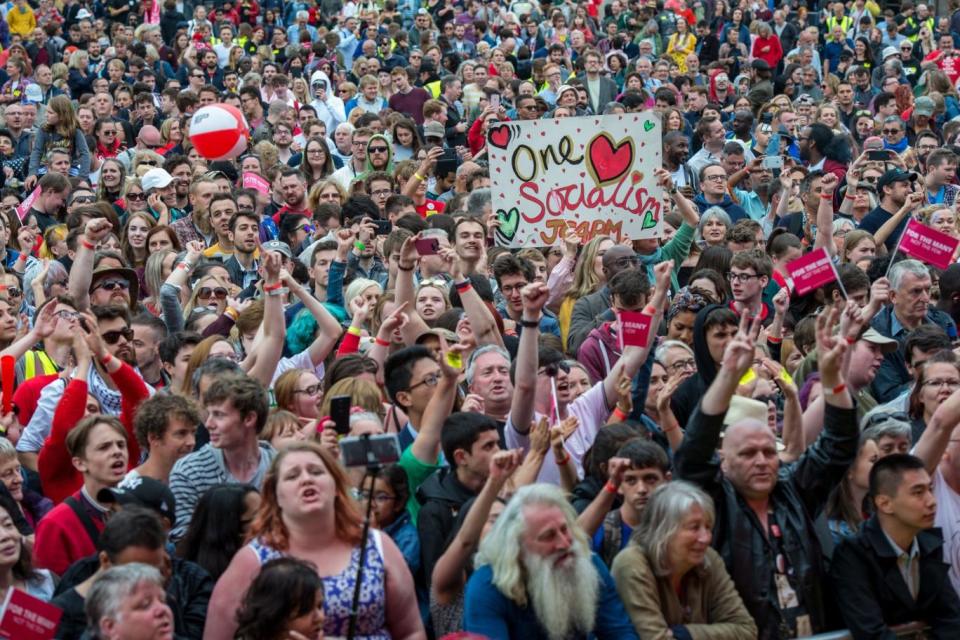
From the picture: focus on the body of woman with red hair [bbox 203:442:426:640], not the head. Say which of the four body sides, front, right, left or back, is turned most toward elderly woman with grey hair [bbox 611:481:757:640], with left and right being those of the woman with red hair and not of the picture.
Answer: left

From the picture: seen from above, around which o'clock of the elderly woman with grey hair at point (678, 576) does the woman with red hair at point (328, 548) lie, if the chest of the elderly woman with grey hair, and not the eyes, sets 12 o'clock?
The woman with red hair is roughly at 4 o'clock from the elderly woman with grey hair.

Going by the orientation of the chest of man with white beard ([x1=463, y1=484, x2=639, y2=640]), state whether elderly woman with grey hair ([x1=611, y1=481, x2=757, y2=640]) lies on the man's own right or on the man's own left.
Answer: on the man's own left

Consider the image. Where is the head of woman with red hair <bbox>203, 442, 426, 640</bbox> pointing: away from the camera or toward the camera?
toward the camera

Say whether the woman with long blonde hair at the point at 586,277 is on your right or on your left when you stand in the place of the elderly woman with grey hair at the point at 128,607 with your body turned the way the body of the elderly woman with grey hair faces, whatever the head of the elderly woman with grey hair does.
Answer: on your left

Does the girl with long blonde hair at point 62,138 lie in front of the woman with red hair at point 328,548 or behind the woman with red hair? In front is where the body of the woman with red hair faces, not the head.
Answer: behind

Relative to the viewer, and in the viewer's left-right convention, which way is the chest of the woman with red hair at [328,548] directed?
facing the viewer

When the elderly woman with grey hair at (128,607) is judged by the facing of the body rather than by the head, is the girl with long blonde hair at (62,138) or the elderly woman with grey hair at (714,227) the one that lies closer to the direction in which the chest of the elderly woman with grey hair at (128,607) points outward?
the elderly woman with grey hair

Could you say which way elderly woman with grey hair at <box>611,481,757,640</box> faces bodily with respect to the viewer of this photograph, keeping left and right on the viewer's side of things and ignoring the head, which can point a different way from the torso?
facing the viewer and to the right of the viewer

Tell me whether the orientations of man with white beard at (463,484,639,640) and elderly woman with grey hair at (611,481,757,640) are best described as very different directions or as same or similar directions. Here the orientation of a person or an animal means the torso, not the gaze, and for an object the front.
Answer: same or similar directions

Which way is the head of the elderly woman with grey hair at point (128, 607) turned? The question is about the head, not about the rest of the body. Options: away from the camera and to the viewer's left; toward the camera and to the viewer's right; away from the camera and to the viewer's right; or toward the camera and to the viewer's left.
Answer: toward the camera and to the viewer's right

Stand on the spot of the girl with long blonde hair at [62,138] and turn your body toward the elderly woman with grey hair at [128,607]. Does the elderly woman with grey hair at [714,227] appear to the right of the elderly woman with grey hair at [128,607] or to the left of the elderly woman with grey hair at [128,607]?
left

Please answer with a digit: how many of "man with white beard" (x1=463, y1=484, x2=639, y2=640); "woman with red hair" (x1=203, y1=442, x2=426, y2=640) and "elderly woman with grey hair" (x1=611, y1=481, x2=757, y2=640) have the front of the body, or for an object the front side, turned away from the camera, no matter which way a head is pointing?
0

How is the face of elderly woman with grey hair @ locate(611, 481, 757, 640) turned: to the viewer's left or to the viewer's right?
to the viewer's right

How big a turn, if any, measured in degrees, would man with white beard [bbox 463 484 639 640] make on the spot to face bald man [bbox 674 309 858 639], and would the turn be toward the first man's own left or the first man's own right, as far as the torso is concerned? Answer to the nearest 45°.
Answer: approximately 90° to the first man's own left

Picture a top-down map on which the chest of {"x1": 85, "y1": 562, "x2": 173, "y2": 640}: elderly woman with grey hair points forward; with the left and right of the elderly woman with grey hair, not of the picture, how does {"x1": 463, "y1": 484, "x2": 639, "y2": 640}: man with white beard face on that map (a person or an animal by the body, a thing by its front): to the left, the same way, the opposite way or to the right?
the same way

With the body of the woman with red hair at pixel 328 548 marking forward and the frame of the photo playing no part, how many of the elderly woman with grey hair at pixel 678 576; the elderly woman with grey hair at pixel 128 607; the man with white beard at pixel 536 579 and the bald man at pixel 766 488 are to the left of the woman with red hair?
3
